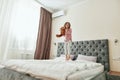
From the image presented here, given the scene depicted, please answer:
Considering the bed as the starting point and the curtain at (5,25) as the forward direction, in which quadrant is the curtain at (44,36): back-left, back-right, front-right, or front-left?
front-right

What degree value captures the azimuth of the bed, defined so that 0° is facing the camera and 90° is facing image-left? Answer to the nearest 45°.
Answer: approximately 45°

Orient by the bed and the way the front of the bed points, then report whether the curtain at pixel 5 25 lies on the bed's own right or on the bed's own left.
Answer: on the bed's own right
